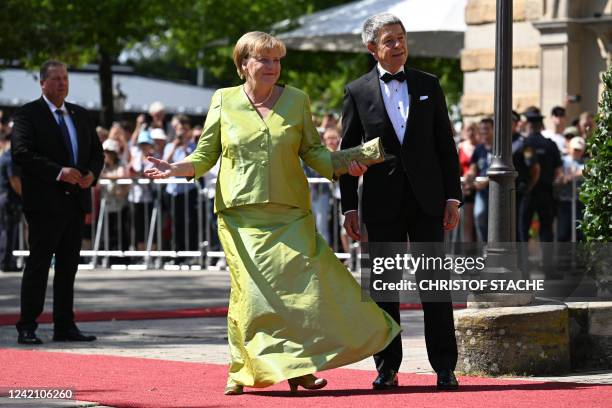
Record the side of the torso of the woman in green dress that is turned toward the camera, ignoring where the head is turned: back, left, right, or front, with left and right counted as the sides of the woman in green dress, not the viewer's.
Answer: front

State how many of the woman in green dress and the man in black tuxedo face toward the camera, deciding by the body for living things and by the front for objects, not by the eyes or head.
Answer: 2

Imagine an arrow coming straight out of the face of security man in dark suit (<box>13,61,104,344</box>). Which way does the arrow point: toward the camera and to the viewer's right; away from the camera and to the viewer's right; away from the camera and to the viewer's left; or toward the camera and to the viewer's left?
toward the camera and to the viewer's right

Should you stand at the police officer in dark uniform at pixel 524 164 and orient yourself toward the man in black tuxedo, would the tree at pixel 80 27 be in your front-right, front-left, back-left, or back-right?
back-right

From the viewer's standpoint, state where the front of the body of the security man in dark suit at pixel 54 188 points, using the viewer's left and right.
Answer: facing the viewer and to the right of the viewer

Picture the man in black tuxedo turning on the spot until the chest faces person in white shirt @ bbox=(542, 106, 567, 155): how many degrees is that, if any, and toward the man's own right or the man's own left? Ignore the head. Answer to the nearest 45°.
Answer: approximately 180°
